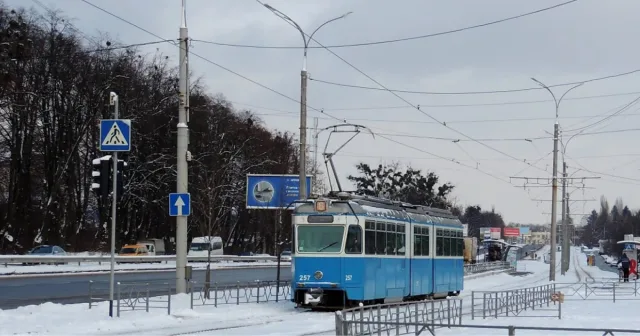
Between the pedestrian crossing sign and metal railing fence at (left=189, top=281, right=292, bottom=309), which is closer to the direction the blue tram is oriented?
the pedestrian crossing sign

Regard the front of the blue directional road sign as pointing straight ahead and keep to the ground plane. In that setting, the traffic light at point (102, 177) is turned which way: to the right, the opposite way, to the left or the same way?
to the right

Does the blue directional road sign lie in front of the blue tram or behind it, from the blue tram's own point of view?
in front

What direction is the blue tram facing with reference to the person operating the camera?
facing the viewer and to the left of the viewer

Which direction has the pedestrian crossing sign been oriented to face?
toward the camera

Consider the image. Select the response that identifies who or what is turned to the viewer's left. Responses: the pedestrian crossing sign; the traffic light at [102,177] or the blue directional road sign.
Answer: the traffic light

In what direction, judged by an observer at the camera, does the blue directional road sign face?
facing the viewer

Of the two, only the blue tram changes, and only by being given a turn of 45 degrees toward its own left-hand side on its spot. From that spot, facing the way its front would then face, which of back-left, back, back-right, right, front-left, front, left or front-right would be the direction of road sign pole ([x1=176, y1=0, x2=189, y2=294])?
right

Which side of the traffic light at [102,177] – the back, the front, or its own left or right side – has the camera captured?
left

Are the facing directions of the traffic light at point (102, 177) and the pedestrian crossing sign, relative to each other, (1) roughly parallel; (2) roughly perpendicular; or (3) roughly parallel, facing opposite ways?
roughly perpendicular
